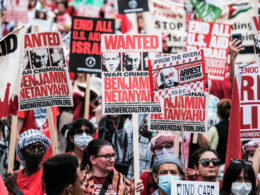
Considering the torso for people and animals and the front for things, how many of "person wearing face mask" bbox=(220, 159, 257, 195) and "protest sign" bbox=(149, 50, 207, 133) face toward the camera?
2

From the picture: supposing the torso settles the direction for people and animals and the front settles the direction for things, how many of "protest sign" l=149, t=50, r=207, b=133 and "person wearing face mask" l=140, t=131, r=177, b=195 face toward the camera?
2

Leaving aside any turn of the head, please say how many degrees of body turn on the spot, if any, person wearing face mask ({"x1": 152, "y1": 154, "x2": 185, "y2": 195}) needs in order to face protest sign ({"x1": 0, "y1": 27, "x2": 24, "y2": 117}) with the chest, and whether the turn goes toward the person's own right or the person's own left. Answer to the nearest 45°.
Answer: approximately 90° to the person's own right

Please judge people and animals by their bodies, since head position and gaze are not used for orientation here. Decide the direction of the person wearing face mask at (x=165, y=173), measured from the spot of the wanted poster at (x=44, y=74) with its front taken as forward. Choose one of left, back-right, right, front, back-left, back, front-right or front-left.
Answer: front-left

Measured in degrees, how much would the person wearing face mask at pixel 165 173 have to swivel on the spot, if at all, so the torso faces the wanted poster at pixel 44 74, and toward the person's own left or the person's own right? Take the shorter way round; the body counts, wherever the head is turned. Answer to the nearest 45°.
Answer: approximately 135° to the person's own right

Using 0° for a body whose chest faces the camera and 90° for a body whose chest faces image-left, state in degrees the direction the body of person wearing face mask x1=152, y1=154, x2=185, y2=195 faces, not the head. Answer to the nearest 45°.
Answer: approximately 0°

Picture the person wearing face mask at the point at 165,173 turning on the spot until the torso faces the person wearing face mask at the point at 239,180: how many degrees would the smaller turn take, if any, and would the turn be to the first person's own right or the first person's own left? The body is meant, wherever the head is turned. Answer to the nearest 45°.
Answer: approximately 90° to the first person's own left
